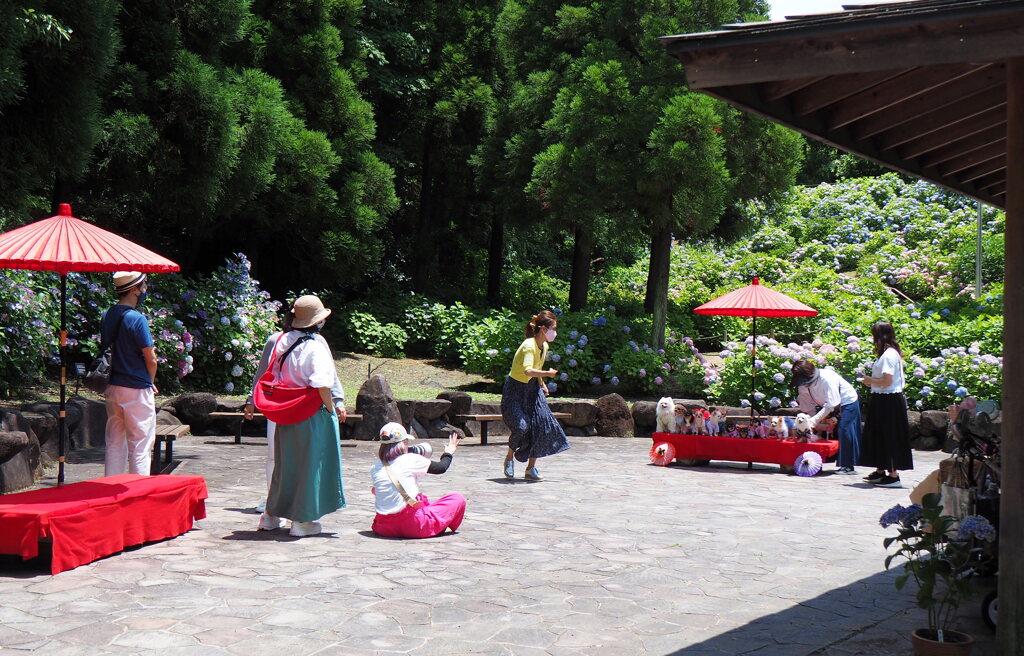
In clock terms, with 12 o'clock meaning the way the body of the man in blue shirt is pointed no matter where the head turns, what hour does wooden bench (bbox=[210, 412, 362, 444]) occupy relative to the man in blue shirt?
The wooden bench is roughly at 11 o'clock from the man in blue shirt.

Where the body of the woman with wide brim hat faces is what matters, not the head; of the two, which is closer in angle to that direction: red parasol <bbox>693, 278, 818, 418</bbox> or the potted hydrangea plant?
the red parasol

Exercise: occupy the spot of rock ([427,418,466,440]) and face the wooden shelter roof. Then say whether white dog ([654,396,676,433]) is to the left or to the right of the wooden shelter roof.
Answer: left

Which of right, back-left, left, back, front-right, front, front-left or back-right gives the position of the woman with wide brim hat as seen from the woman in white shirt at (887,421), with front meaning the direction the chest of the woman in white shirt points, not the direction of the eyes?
front-left

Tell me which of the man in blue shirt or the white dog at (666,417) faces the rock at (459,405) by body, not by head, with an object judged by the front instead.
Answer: the man in blue shirt

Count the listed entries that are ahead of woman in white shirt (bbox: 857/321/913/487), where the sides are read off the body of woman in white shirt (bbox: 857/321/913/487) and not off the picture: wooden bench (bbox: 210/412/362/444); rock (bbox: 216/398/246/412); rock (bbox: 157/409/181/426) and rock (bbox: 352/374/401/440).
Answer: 4

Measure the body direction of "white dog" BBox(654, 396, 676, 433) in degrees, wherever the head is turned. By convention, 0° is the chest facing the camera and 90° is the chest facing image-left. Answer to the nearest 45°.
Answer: approximately 0°

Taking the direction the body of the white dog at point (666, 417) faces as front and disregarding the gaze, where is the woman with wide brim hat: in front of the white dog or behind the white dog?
in front

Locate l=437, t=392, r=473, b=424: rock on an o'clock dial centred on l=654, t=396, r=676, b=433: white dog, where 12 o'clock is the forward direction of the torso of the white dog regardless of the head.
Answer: The rock is roughly at 4 o'clock from the white dog.

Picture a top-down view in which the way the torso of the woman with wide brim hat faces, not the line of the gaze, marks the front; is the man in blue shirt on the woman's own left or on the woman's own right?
on the woman's own left

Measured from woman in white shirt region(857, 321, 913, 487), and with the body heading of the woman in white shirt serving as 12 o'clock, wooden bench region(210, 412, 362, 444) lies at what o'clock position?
The wooden bench is roughly at 12 o'clock from the woman in white shirt.

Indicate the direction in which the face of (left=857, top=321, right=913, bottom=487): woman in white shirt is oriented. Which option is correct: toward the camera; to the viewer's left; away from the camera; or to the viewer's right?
to the viewer's left

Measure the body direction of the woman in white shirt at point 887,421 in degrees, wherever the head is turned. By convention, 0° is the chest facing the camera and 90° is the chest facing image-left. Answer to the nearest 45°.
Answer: approximately 90°

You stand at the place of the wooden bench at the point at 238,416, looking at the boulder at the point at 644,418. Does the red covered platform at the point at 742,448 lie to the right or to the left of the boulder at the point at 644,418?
right
